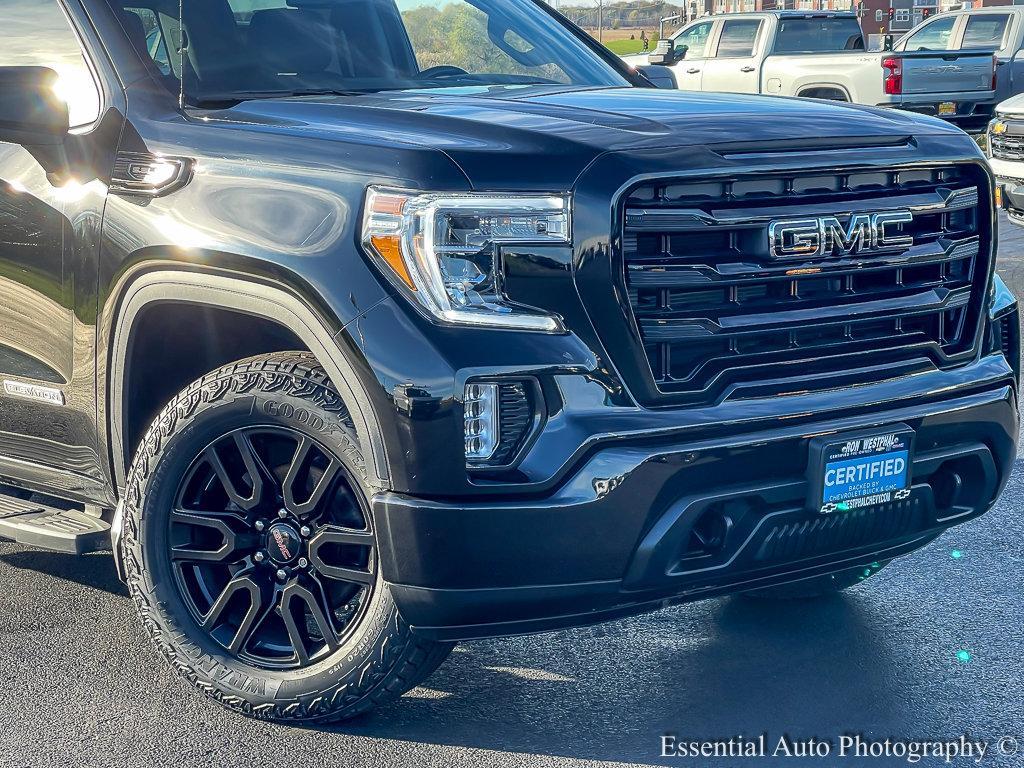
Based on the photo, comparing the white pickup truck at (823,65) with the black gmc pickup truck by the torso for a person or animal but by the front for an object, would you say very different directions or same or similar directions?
very different directions

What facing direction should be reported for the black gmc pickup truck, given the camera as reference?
facing the viewer and to the right of the viewer

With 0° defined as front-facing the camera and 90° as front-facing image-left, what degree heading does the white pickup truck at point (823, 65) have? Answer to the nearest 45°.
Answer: approximately 135°

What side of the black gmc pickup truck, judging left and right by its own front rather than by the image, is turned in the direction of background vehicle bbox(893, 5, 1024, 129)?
left

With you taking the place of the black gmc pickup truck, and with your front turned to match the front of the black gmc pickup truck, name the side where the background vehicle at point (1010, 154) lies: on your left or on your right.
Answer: on your left

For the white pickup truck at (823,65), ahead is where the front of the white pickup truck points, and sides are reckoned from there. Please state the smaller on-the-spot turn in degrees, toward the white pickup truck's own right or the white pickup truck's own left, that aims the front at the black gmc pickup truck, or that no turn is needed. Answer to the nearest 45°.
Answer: approximately 135° to the white pickup truck's own left

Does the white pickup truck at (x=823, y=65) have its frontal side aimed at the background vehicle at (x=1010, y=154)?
no

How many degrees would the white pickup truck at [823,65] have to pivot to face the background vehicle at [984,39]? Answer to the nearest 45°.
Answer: approximately 135° to its right
